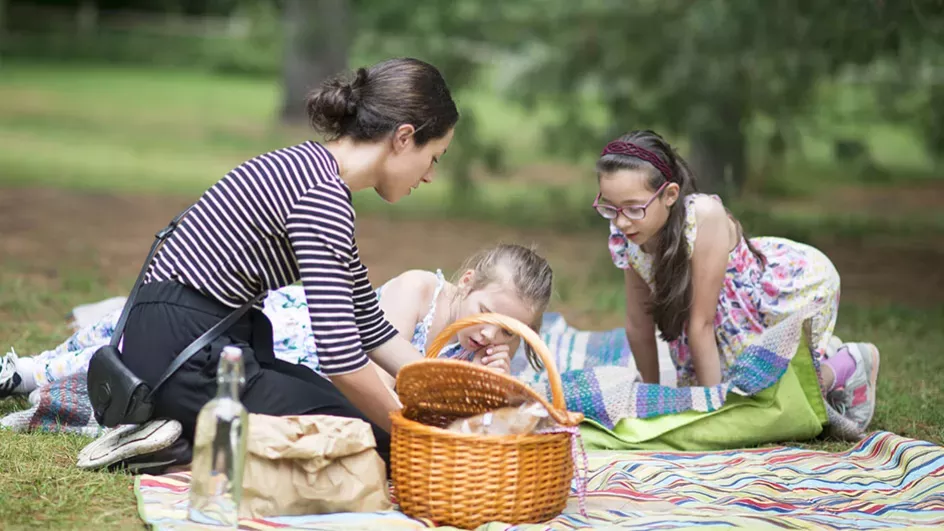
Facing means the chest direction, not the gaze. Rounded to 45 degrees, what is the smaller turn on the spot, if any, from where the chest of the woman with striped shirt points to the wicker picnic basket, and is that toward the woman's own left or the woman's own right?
approximately 45° to the woman's own right

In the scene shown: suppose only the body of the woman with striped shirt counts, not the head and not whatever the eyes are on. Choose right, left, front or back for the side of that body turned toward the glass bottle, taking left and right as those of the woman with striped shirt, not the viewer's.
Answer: right

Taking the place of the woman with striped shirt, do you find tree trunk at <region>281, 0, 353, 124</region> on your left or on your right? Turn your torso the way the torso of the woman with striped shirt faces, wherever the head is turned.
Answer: on your left

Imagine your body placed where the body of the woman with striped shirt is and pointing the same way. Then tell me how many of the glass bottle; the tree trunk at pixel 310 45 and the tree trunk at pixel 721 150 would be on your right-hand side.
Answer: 1

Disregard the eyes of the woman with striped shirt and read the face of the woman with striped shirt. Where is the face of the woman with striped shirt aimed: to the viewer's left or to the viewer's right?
to the viewer's right

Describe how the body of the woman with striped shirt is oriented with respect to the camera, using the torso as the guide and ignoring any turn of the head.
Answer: to the viewer's right

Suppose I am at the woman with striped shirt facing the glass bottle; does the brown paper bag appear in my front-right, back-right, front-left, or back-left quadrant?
front-left

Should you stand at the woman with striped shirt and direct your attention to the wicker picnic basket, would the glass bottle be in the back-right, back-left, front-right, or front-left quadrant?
front-right
